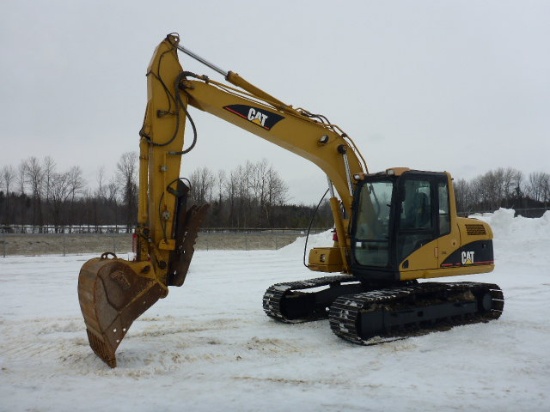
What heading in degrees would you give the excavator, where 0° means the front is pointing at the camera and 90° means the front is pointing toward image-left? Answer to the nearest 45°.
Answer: approximately 45°
